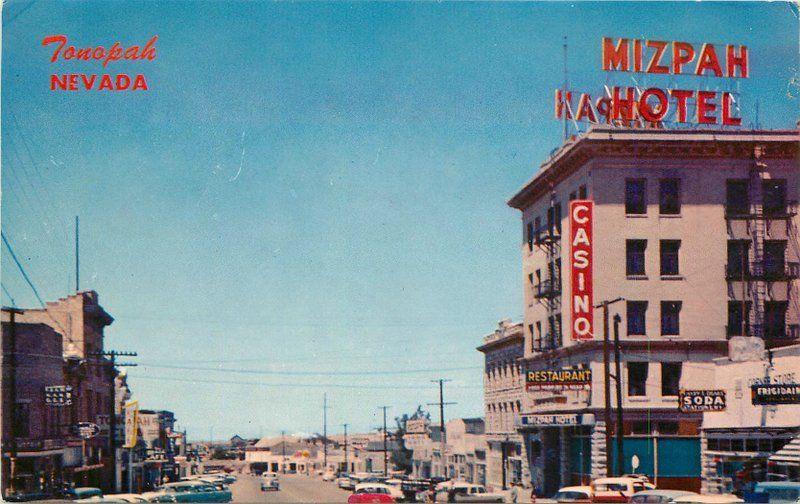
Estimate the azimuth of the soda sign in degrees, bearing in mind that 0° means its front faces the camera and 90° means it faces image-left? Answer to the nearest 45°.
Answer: approximately 0°

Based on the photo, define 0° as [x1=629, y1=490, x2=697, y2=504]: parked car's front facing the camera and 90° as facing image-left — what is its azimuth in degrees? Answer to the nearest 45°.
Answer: approximately 270°

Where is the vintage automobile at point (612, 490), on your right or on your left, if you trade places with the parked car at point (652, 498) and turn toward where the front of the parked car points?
on your left

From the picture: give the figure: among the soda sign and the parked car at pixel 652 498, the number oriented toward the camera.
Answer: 1

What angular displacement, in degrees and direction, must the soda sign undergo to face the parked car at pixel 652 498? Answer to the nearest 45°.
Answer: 0° — it already faces it

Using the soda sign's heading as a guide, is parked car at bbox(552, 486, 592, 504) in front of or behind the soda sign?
in front

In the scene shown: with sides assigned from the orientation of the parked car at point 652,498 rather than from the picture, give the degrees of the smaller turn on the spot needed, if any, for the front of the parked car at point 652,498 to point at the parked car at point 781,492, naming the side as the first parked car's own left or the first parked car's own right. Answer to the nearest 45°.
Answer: approximately 45° to the first parked car's own right

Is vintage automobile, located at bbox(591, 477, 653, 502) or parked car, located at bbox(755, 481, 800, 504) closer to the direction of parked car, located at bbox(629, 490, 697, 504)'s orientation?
the parked car
